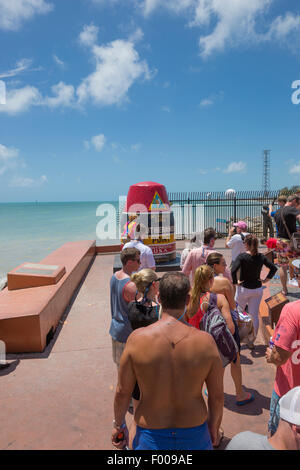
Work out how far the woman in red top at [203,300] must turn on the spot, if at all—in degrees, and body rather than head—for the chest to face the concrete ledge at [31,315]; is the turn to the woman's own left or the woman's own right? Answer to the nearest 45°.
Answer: approximately 90° to the woman's own left

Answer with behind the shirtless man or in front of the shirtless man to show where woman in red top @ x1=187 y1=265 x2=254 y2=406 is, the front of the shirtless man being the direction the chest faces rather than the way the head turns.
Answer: in front

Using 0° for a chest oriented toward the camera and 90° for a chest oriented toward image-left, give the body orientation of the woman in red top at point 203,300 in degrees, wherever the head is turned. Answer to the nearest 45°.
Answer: approximately 225°

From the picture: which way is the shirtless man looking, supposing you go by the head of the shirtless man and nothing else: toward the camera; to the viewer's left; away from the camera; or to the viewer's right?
away from the camera

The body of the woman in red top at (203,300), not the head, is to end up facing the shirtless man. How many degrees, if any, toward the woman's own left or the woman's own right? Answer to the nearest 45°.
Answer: approximately 135° to the woman's own right

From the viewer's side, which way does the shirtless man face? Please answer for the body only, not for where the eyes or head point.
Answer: away from the camera

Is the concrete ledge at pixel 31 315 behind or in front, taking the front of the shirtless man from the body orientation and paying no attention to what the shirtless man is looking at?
in front
